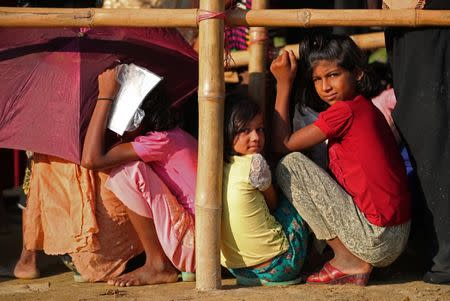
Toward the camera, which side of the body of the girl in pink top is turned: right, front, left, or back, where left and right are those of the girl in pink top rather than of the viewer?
left

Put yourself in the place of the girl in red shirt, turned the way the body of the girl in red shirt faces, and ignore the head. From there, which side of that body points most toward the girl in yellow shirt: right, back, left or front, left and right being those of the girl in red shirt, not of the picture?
front

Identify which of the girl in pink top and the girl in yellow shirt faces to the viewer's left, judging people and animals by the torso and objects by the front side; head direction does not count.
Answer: the girl in pink top

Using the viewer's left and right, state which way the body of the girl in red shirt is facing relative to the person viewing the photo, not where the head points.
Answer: facing to the left of the viewer

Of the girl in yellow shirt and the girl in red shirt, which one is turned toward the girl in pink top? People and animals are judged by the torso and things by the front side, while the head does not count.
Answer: the girl in red shirt

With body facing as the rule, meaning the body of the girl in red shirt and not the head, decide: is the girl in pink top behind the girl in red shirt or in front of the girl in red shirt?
in front
